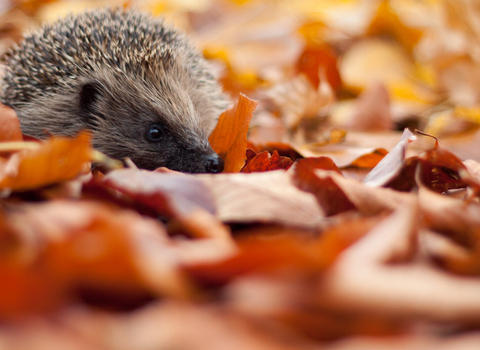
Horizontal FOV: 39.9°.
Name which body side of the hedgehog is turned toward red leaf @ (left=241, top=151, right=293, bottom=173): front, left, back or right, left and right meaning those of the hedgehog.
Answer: front

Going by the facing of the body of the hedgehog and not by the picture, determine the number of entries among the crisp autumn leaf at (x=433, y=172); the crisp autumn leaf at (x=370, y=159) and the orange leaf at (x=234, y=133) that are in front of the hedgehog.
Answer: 3

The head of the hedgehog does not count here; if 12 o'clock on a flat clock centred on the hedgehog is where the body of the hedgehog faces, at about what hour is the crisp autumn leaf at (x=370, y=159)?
The crisp autumn leaf is roughly at 12 o'clock from the hedgehog.

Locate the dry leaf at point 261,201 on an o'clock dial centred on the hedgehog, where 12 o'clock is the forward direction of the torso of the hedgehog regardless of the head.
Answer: The dry leaf is roughly at 1 o'clock from the hedgehog.

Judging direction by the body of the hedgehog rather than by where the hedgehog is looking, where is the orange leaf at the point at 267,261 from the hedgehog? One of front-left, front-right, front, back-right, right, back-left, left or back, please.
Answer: front-right

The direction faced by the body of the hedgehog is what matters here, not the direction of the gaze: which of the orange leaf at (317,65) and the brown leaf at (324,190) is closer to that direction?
the brown leaf

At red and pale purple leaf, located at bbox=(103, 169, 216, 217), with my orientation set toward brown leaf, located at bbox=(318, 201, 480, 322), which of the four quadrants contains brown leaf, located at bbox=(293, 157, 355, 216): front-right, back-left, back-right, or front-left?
front-left

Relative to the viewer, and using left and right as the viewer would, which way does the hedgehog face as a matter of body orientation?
facing the viewer and to the right of the viewer

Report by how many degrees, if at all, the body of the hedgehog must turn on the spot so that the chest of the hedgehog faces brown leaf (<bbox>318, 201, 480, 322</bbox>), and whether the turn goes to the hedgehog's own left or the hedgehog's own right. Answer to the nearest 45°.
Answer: approximately 45° to the hedgehog's own right

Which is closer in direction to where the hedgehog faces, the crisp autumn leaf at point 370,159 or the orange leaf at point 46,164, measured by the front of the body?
the crisp autumn leaf

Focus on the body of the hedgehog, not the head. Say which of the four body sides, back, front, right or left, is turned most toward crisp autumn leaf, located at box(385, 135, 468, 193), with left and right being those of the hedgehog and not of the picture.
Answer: front

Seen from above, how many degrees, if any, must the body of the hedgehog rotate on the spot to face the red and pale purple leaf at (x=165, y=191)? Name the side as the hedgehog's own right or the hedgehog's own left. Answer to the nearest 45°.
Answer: approximately 45° to the hedgehog's own right
